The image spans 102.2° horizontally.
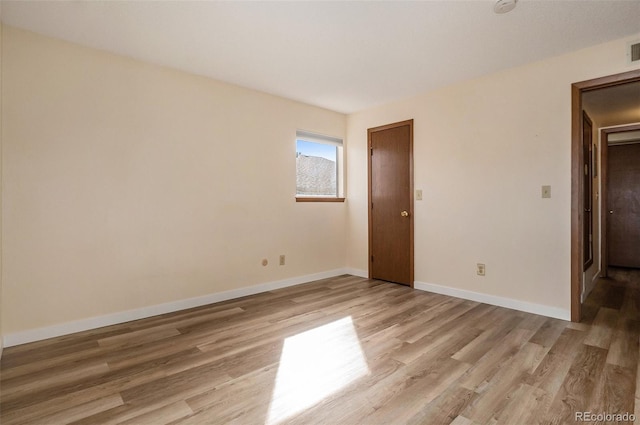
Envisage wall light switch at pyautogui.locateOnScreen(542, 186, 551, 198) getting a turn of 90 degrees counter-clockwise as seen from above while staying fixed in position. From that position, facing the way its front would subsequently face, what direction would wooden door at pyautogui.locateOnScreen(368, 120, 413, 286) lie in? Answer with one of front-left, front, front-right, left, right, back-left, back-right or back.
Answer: back

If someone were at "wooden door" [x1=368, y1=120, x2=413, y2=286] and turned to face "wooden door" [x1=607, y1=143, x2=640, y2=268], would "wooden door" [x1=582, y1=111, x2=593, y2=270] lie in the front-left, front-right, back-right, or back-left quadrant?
front-right

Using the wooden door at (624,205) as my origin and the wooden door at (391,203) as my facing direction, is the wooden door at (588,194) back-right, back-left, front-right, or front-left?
front-left

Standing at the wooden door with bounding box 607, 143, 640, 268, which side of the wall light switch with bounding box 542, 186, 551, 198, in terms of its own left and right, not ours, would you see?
back

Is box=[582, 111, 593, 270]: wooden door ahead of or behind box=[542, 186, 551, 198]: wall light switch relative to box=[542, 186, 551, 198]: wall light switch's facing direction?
behind

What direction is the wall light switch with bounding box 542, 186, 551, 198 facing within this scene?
toward the camera

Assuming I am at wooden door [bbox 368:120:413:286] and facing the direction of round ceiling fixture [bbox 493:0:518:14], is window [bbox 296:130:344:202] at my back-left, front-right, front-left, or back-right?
back-right

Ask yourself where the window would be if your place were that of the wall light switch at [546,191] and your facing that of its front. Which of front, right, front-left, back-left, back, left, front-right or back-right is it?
right
